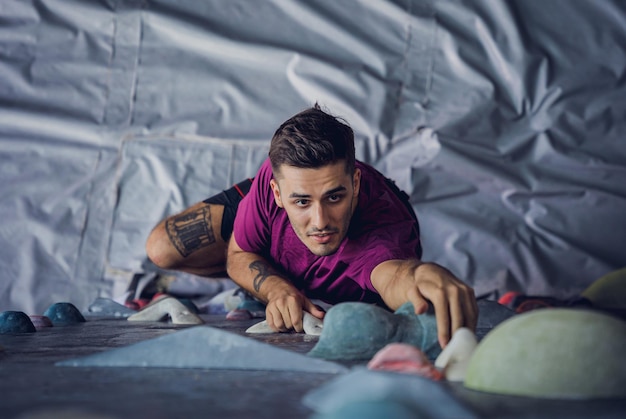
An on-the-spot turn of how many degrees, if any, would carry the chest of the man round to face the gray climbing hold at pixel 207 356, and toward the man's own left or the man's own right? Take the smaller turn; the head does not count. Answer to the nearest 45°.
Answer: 0° — they already face it

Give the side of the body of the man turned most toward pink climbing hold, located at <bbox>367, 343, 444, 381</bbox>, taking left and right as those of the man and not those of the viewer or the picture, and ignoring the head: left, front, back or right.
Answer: front

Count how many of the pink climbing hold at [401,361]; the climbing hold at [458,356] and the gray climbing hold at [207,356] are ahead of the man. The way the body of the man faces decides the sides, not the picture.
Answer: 3

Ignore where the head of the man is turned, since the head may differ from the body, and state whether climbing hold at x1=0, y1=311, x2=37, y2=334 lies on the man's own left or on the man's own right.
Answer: on the man's own right

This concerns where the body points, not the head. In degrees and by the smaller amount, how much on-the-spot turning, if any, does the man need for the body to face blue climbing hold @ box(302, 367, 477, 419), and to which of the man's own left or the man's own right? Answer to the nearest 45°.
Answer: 0° — they already face it

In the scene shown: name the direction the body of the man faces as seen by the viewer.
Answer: toward the camera

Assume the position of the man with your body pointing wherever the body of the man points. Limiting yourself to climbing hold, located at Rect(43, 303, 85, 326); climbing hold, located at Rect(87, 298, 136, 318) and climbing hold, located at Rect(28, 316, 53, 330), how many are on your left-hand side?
0

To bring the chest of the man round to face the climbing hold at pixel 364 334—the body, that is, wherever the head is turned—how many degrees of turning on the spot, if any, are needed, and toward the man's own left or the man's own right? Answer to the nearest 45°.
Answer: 0° — they already face it
